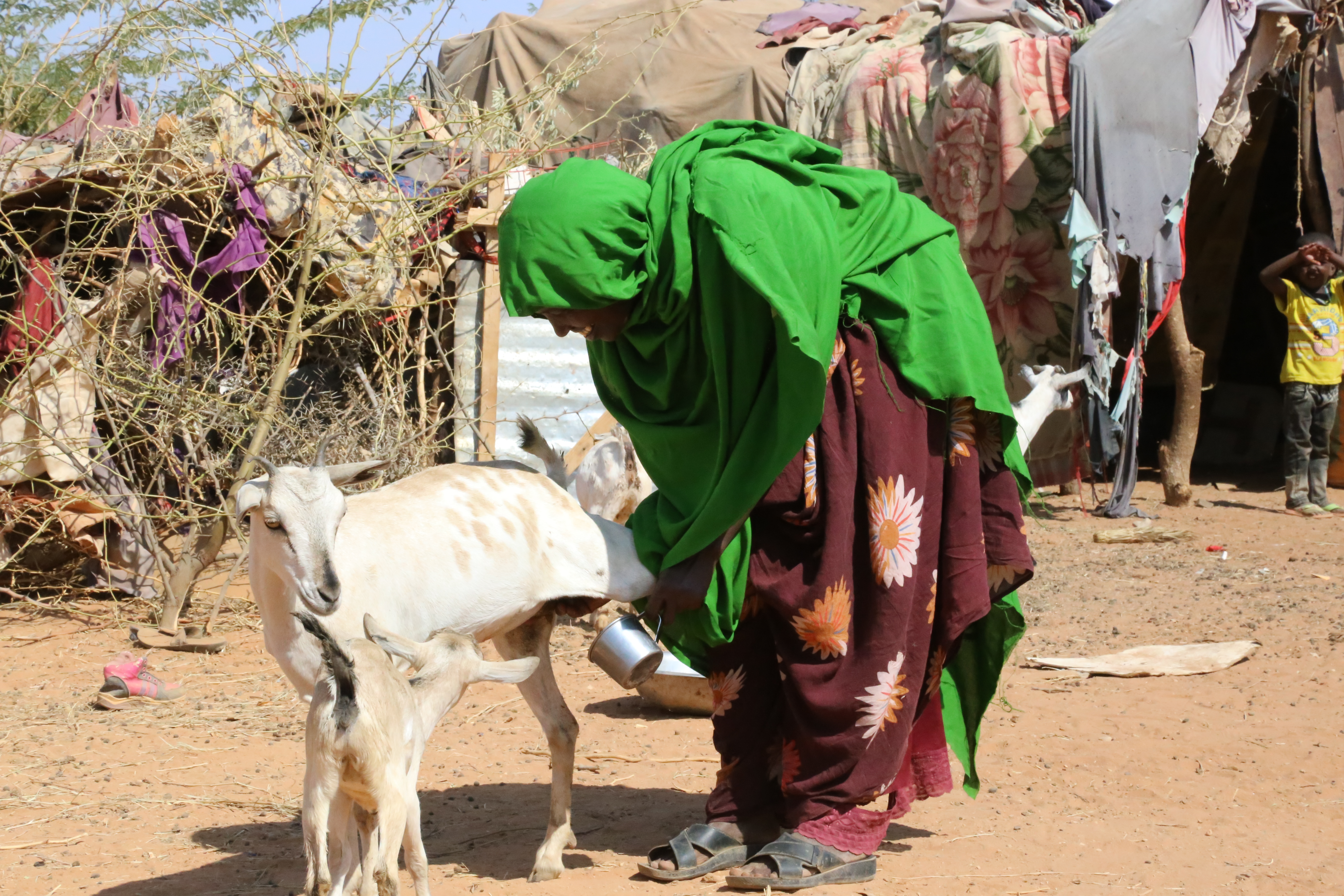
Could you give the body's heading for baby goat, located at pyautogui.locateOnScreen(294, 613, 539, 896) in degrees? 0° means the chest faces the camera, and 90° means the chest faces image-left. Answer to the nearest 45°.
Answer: approximately 225°

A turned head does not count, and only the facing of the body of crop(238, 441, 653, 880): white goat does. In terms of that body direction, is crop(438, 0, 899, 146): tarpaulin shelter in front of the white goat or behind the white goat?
behind

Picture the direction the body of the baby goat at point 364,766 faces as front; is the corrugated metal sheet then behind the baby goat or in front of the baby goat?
in front

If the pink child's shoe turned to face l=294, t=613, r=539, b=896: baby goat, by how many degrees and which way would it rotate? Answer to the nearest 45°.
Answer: approximately 90° to its right

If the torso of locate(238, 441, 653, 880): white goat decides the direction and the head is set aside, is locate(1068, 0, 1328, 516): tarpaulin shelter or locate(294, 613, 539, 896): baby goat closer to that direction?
the baby goat

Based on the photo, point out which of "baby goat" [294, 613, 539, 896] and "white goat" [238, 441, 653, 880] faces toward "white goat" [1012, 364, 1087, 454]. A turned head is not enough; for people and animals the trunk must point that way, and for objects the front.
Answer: the baby goat

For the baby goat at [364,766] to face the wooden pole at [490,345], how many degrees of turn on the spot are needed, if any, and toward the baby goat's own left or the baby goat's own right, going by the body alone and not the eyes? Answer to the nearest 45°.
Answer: approximately 45° to the baby goat's own left

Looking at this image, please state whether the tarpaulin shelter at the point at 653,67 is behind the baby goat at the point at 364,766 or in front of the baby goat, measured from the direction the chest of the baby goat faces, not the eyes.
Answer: in front

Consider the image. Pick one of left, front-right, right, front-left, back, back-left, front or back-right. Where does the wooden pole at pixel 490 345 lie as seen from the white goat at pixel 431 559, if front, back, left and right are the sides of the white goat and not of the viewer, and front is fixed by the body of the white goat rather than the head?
back-right

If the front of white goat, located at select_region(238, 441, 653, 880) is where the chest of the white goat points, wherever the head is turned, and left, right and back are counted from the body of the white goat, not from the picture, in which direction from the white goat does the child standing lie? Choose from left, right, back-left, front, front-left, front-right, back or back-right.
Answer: back
